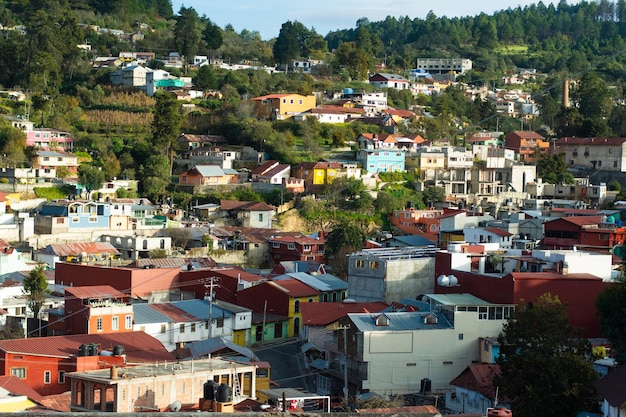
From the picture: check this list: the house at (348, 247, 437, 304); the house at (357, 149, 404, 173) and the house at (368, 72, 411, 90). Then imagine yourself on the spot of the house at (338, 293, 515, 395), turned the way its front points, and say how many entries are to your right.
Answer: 3

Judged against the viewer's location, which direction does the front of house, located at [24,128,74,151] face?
facing the viewer

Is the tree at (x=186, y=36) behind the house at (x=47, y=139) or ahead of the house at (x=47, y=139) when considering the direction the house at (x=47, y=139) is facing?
behind

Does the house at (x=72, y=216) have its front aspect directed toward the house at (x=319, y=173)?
no

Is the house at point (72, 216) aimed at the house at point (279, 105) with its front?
no

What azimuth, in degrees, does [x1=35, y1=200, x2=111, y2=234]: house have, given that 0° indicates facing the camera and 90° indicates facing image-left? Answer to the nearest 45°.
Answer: approximately 315°

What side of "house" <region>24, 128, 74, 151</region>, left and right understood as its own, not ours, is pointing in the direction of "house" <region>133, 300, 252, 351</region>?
front

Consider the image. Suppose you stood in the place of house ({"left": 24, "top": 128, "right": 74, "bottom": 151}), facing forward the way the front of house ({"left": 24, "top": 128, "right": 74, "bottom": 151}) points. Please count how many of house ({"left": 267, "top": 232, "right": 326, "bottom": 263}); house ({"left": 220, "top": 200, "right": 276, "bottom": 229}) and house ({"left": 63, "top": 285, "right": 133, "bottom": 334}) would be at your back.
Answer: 0

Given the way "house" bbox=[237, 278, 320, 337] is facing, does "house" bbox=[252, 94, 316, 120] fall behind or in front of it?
behind

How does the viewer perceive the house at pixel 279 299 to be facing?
facing the viewer and to the right of the viewer

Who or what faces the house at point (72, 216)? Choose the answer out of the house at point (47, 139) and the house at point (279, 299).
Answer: the house at point (47, 139)

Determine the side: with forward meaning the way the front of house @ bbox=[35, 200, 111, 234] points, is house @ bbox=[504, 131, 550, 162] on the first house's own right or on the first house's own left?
on the first house's own left

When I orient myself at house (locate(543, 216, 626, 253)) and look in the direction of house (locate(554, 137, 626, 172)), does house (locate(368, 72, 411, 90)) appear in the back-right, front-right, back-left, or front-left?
front-left

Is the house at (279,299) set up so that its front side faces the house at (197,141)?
no

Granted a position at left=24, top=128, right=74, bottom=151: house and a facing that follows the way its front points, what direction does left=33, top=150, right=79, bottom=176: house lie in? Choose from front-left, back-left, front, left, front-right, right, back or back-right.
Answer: front
